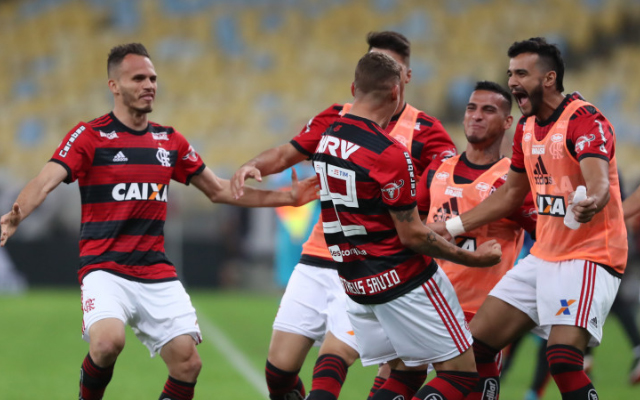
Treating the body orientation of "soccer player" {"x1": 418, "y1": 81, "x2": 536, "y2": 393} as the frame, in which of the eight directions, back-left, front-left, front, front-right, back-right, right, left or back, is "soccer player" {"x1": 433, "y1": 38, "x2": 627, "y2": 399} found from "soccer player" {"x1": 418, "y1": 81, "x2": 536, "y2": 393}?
left

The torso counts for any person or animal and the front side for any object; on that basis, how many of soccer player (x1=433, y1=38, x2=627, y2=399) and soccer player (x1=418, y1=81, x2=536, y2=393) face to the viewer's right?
0

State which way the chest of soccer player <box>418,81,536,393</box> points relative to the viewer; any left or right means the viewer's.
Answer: facing the viewer and to the left of the viewer

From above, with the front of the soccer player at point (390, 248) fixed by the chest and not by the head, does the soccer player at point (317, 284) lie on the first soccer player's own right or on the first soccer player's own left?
on the first soccer player's own left

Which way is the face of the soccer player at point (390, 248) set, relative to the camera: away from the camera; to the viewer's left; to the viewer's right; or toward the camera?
away from the camera

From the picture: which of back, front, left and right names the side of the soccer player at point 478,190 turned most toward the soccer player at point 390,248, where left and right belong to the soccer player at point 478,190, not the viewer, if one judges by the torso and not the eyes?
front

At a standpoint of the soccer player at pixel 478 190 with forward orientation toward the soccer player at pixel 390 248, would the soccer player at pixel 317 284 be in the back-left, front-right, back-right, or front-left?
front-right

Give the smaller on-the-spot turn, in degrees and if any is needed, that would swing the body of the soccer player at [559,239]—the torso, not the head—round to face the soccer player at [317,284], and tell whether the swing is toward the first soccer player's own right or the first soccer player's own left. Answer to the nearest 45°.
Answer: approximately 45° to the first soccer player's own right

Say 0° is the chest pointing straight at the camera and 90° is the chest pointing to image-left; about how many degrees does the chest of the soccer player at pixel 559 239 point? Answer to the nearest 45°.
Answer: approximately 45°

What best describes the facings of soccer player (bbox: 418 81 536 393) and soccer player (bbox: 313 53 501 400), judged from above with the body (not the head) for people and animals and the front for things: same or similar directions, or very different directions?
very different directions

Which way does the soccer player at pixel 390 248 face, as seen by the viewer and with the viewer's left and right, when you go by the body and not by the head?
facing away from the viewer and to the right of the viewer

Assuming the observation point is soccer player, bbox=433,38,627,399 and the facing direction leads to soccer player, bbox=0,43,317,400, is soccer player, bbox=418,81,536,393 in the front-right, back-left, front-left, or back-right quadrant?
front-right

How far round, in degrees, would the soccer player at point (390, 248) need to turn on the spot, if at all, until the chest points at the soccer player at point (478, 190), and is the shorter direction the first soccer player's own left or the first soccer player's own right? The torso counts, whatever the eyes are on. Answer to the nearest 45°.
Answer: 0° — they already face them
